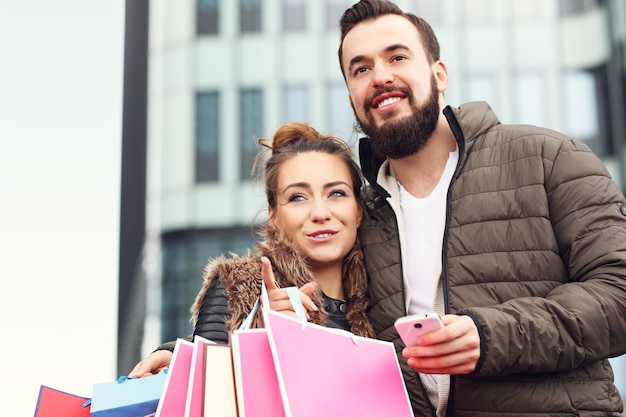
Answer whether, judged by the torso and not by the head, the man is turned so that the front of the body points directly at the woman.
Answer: no

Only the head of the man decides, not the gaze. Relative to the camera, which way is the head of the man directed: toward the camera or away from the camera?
toward the camera

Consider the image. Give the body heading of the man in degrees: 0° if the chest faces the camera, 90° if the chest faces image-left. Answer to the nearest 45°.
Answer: approximately 45°

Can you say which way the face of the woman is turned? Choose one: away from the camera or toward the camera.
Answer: toward the camera
